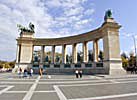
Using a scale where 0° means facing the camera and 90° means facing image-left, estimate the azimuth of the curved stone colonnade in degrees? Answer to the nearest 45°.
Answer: approximately 45°

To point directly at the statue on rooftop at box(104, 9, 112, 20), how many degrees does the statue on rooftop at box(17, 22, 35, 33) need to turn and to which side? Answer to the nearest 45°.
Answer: approximately 135° to its left

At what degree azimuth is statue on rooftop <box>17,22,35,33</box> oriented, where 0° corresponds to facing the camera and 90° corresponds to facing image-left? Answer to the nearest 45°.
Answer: approximately 90°
